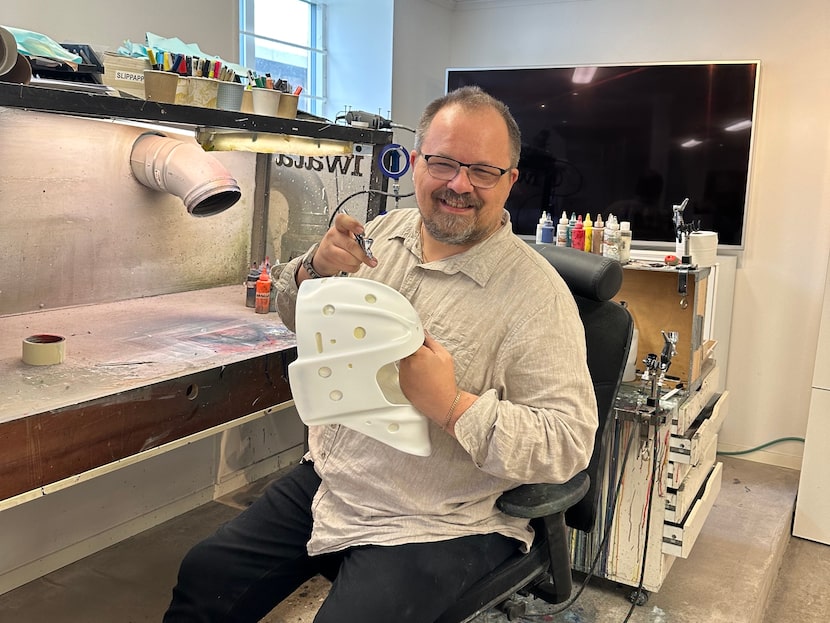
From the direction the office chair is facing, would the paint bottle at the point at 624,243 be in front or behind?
behind

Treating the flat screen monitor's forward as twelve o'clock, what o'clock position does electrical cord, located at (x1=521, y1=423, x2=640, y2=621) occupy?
The electrical cord is roughly at 12 o'clock from the flat screen monitor.

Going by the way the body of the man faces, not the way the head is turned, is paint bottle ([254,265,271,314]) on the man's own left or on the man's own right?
on the man's own right

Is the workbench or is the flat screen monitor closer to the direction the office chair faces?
the workbench

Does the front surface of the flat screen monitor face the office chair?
yes

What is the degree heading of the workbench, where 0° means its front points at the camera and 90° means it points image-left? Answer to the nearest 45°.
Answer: approximately 315°

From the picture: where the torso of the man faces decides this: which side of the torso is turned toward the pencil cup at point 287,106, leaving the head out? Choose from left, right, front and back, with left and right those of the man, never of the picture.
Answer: right
